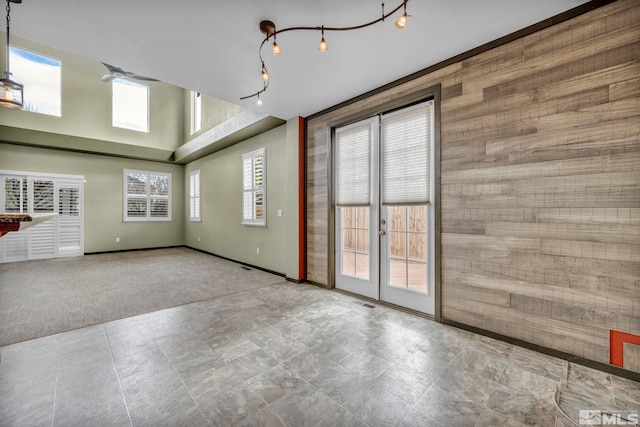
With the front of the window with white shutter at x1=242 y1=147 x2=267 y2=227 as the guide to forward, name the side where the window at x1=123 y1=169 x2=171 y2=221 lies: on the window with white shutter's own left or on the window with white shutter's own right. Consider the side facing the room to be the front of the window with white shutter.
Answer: on the window with white shutter's own right

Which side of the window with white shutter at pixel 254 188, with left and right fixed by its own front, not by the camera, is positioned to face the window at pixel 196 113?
right

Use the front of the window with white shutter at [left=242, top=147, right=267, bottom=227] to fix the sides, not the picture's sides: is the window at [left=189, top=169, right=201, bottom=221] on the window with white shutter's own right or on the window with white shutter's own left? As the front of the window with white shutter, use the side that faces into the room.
on the window with white shutter's own right

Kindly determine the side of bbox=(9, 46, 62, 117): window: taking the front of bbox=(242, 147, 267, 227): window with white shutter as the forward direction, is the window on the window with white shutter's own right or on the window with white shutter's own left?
on the window with white shutter's own right

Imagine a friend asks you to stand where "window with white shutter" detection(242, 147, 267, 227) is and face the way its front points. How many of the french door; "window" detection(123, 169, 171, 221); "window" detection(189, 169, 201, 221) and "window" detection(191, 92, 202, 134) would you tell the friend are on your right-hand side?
3

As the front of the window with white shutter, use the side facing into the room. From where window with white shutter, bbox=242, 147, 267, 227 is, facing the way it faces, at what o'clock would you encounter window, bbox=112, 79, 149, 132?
The window is roughly at 3 o'clock from the window with white shutter.

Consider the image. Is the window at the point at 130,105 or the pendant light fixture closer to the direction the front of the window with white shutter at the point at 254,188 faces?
the pendant light fixture

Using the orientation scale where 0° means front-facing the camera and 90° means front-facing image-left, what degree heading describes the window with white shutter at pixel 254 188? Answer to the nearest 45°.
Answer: approximately 45°

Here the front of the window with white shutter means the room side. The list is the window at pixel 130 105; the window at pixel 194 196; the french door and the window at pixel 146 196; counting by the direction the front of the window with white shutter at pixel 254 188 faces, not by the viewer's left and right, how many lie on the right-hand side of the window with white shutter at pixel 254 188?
3

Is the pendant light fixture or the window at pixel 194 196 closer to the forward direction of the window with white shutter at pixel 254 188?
the pendant light fixture

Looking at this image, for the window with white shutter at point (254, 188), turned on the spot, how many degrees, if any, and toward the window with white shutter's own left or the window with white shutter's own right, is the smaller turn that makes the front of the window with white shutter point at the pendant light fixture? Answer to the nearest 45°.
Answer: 0° — it already faces it
